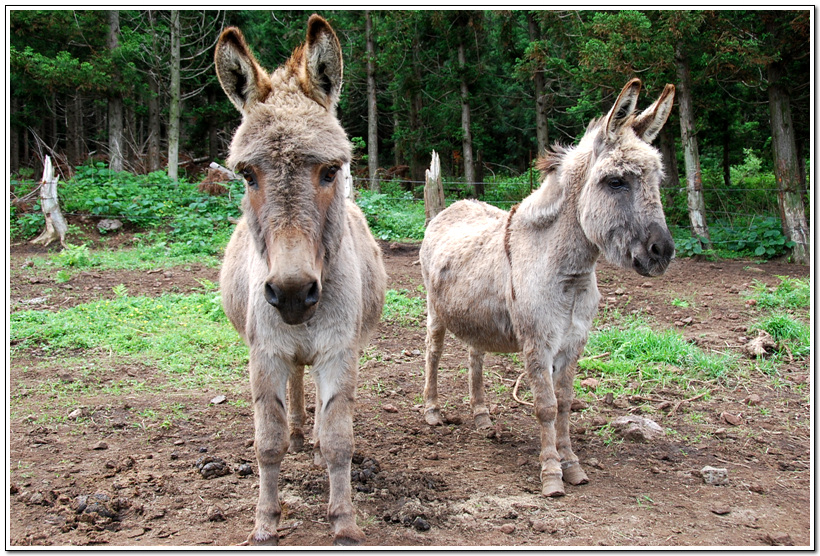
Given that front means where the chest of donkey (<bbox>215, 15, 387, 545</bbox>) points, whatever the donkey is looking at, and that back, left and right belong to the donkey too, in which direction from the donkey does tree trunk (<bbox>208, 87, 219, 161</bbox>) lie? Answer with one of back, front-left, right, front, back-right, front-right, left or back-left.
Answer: back

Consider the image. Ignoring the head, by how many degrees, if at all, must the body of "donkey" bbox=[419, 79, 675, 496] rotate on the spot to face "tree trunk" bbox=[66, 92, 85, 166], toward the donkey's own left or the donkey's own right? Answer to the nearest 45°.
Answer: approximately 180°

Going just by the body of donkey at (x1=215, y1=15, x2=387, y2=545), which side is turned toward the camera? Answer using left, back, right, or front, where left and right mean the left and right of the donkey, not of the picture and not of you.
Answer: front

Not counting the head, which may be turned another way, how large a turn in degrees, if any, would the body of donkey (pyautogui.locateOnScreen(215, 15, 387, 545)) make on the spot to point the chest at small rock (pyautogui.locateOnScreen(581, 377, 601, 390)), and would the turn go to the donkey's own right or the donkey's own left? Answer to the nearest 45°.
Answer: approximately 135° to the donkey's own left

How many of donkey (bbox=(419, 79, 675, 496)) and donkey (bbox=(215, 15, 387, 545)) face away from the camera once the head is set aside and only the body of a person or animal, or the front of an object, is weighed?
0

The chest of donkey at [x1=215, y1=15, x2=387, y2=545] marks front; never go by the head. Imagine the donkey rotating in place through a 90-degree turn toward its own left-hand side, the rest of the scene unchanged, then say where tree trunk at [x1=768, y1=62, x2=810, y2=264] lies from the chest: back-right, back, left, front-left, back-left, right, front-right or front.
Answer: front-left

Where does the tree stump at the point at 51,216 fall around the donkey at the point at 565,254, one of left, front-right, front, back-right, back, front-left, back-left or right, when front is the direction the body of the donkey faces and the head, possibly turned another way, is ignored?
back

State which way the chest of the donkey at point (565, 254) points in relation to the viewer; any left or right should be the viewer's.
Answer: facing the viewer and to the right of the viewer

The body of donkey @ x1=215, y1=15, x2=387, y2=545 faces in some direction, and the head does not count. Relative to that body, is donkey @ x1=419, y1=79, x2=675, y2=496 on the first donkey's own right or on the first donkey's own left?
on the first donkey's own left

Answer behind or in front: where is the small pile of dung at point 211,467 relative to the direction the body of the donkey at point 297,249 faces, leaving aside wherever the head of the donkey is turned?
behind
